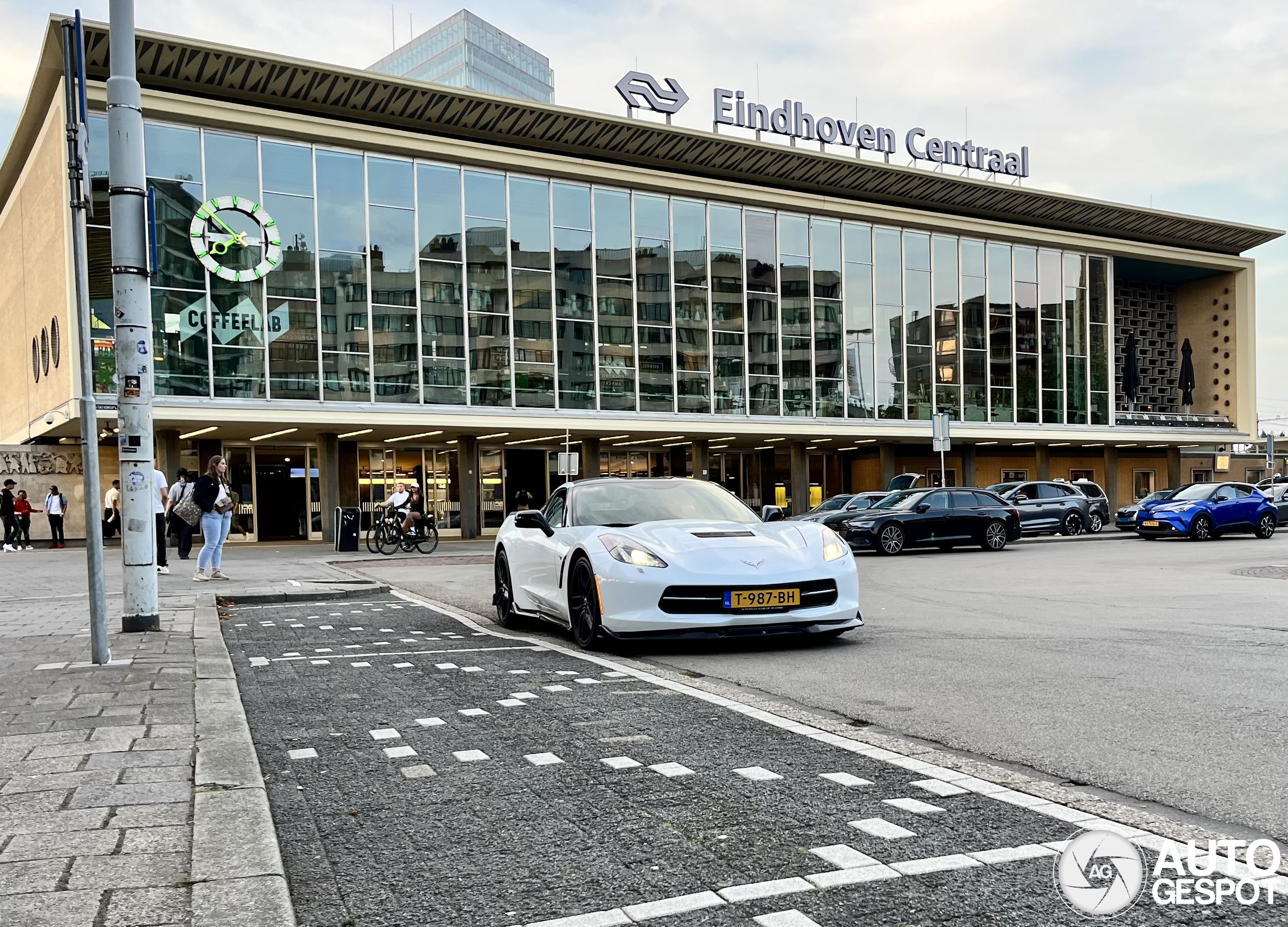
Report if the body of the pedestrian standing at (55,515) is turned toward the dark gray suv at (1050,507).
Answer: no

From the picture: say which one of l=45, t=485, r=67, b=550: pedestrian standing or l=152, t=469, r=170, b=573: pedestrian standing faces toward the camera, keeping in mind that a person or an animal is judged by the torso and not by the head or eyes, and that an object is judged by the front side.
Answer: l=45, t=485, r=67, b=550: pedestrian standing

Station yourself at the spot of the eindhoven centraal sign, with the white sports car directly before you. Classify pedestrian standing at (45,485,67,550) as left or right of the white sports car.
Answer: right

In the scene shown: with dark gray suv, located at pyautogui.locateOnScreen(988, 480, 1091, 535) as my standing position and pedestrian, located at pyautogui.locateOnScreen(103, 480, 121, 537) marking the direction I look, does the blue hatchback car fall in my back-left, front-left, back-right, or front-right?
back-left

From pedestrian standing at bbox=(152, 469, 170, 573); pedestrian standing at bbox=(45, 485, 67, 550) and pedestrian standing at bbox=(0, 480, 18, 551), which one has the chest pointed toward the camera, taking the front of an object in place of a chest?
pedestrian standing at bbox=(45, 485, 67, 550)

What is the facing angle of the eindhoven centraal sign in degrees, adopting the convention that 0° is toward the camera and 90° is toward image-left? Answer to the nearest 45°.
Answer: approximately 315°
